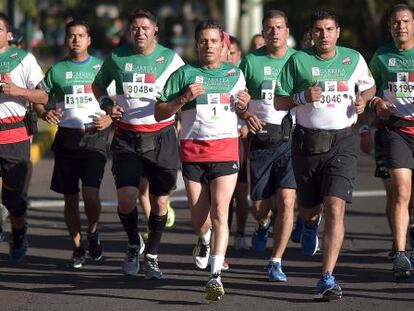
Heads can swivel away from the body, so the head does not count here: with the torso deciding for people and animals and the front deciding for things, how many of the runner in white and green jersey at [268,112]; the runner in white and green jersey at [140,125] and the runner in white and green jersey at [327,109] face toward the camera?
3

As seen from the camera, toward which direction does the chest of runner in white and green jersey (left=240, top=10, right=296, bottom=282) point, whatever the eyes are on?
toward the camera

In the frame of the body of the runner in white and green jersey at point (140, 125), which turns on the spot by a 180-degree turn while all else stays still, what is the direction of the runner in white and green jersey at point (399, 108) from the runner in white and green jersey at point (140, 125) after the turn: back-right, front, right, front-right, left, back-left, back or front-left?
right

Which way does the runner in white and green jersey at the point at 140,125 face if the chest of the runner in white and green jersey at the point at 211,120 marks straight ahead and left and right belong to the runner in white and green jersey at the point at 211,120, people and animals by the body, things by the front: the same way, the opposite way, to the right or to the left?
the same way

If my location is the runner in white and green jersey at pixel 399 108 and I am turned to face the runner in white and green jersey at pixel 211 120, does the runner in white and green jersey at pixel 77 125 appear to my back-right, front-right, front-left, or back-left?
front-right

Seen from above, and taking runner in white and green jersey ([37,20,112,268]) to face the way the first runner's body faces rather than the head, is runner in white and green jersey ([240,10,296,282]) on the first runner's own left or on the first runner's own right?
on the first runner's own left

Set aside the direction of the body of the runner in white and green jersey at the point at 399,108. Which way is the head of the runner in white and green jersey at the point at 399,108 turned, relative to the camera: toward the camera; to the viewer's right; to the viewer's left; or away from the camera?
toward the camera

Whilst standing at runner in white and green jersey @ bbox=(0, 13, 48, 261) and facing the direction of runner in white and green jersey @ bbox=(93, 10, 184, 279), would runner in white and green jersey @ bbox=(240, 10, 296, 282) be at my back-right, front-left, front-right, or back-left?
front-left

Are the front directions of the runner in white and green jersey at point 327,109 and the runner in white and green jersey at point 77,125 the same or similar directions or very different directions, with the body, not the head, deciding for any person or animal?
same or similar directions

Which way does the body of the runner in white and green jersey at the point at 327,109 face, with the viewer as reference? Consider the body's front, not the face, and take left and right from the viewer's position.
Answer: facing the viewer

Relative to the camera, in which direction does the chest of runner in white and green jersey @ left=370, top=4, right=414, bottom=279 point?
toward the camera

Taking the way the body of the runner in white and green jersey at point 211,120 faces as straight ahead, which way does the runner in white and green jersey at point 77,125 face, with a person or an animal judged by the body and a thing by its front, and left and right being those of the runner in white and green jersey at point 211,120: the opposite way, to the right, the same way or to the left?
the same way

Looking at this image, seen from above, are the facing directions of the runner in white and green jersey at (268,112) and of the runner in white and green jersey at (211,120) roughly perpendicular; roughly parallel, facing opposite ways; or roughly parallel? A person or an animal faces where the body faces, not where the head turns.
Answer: roughly parallel

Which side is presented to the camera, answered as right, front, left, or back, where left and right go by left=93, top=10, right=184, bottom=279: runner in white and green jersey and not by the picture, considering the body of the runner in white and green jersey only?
front

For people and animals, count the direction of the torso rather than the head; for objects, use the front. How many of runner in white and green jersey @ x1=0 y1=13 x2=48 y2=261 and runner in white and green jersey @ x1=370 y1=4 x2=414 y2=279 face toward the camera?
2
